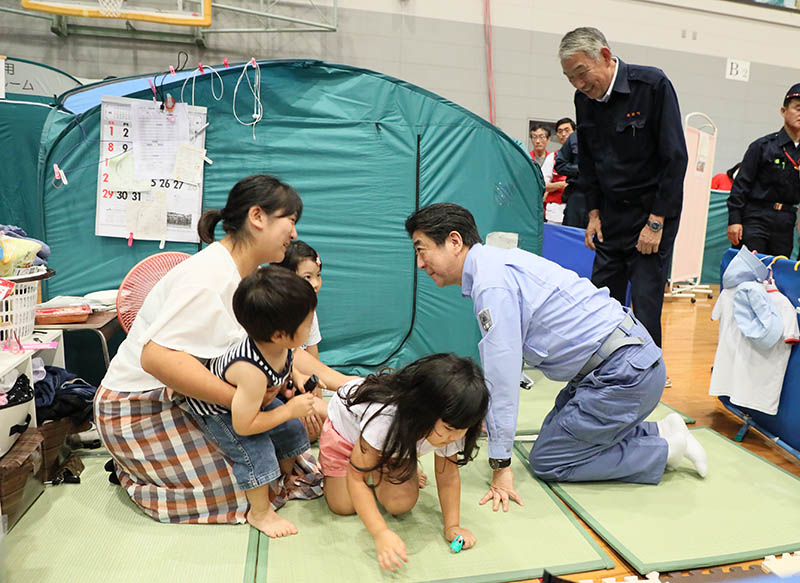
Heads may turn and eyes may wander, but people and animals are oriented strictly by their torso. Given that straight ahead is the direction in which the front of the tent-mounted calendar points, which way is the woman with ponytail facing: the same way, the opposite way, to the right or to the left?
to the left

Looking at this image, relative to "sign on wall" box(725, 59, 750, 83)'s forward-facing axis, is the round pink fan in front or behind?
in front

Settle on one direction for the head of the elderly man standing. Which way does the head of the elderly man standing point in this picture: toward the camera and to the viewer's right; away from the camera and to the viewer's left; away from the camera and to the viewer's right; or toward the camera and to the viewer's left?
toward the camera and to the viewer's left

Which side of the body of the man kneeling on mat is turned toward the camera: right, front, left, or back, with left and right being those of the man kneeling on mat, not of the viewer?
left

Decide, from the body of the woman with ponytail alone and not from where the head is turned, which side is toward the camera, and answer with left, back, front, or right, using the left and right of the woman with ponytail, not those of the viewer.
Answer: right

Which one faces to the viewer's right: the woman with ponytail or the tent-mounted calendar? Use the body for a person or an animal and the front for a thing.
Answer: the woman with ponytail

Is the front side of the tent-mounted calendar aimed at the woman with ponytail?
yes

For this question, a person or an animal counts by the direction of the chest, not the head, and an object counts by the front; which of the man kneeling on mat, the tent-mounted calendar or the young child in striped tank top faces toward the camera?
the tent-mounted calendar

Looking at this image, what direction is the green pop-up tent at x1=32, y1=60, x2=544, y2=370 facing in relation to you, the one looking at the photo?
facing the viewer

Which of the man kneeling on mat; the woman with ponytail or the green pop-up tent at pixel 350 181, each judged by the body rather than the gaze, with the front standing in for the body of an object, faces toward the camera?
the green pop-up tent

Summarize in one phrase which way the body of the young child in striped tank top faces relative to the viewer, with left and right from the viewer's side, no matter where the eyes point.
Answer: facing to the right of the viewer

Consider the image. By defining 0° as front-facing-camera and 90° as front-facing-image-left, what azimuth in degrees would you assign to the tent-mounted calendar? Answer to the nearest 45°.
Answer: approximately 0°

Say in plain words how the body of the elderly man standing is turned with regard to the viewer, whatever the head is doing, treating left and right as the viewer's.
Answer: facing the viewer and to the left of the viewer

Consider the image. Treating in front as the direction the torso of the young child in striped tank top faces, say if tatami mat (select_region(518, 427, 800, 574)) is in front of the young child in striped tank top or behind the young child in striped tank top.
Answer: in front
